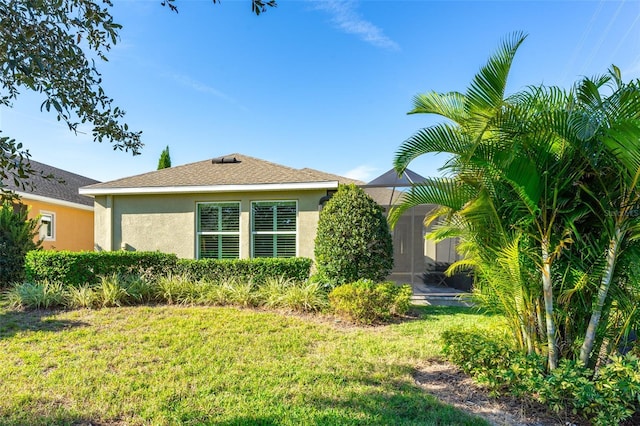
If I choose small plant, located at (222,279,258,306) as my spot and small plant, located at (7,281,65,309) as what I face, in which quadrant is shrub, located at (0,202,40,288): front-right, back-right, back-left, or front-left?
front-right

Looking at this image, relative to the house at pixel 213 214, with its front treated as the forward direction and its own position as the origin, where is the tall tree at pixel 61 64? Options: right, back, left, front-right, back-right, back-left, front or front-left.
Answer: front

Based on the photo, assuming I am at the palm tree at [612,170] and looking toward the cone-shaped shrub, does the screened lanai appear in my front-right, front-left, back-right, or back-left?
front-right

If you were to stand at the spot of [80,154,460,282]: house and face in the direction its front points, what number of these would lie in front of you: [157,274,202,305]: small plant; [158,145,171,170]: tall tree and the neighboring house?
1

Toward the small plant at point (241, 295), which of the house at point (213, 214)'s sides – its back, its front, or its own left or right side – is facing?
back

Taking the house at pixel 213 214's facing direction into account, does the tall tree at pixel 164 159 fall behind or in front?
behind

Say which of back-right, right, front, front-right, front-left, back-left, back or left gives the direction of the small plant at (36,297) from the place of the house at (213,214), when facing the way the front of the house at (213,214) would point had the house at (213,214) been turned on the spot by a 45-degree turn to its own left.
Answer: right

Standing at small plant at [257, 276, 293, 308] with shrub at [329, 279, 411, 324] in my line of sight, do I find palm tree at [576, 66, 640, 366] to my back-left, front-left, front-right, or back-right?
front-right

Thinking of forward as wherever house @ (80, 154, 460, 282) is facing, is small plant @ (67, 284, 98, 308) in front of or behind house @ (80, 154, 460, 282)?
in front
